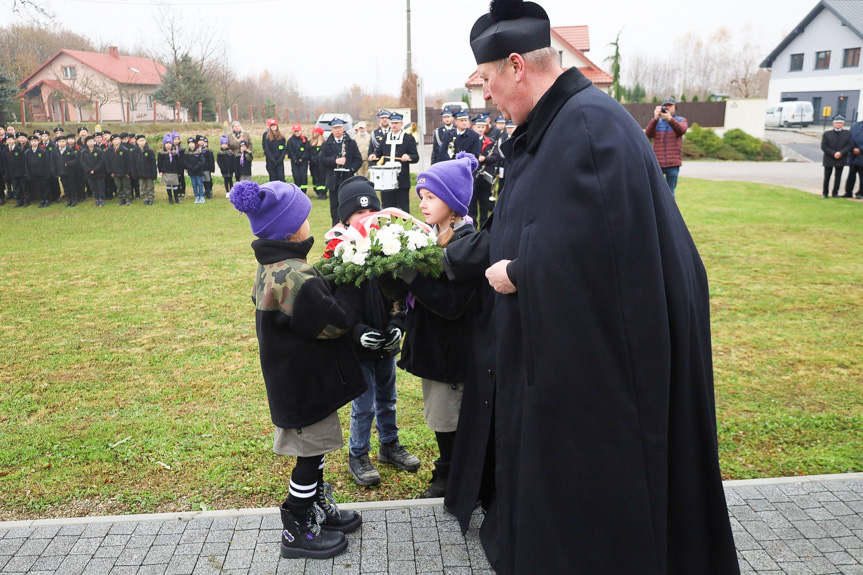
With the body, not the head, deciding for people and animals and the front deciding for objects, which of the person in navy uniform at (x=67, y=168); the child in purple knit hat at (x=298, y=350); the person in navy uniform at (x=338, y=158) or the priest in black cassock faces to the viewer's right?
the child in purple knit hat

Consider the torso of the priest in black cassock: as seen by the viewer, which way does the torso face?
to the viewer's left

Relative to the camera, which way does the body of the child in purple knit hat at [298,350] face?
to the viewer's right

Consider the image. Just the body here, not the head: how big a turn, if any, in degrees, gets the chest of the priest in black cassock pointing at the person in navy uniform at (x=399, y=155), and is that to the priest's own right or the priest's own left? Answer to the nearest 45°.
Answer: approximately 90° to the priest's own right

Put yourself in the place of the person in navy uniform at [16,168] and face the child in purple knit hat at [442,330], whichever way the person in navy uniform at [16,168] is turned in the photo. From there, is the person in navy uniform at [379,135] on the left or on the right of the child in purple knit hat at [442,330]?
left

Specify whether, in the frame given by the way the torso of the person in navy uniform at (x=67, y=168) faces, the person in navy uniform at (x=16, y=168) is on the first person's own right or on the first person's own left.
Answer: on the first person's own right

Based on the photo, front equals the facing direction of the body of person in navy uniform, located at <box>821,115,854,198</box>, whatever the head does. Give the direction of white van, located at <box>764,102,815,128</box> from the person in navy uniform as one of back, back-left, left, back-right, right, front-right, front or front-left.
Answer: back

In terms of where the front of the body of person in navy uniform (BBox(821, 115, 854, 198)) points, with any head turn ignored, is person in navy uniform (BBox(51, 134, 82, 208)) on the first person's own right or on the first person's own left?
on the first person's own right

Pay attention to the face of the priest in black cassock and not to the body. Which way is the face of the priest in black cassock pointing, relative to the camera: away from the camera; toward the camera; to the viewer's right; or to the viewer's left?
to the viewer's left

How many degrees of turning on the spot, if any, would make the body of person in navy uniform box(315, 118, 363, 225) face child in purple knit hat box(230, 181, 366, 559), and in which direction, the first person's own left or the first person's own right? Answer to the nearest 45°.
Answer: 0° — they already face them
